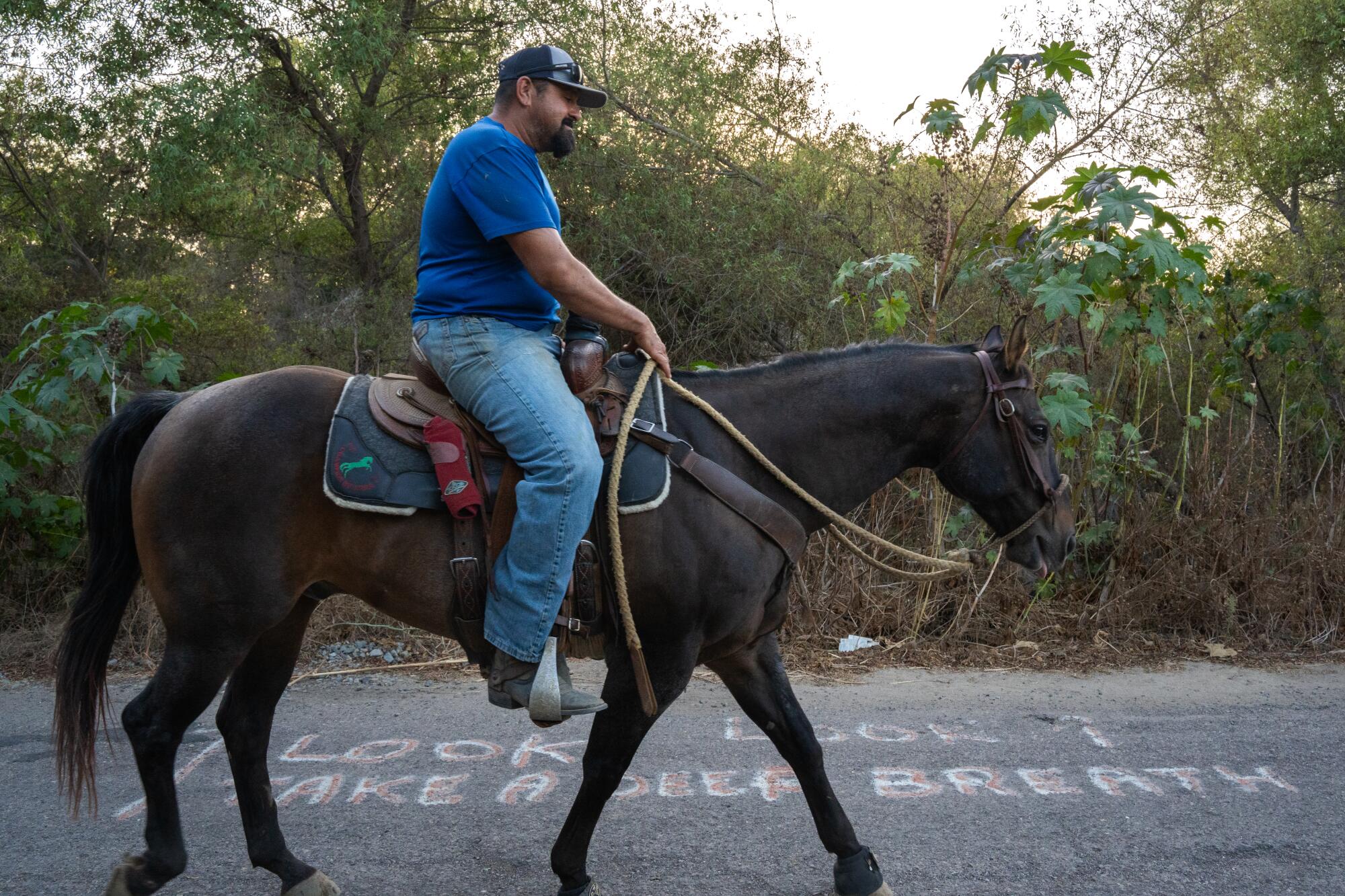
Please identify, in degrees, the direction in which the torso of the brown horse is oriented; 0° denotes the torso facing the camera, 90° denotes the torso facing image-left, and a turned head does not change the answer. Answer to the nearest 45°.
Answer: approximately 270°

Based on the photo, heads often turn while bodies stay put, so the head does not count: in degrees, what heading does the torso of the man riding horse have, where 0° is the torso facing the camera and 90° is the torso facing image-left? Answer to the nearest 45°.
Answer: approximately 270°

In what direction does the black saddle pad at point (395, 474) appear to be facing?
to the viewer's right

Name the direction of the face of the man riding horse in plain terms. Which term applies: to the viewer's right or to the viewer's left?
to the viewer's right

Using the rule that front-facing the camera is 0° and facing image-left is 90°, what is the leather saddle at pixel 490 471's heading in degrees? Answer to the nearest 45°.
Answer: approximately 270°
